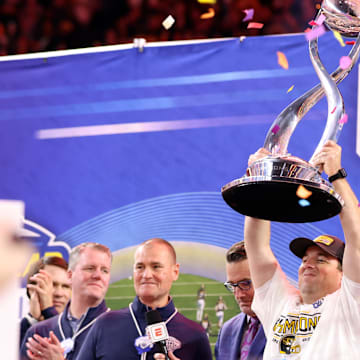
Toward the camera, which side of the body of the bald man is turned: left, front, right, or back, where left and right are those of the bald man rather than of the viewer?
front

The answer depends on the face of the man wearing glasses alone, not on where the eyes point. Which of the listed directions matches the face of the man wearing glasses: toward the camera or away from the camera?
toward the camera

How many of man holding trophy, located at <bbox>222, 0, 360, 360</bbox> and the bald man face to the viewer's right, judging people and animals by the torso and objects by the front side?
0

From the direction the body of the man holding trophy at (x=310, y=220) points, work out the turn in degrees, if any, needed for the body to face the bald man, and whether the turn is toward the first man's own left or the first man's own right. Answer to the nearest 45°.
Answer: approximately 90° to the first man's own right

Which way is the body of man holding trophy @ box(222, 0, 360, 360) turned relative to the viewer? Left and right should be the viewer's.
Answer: facing the viewer and to the left of the viewer
